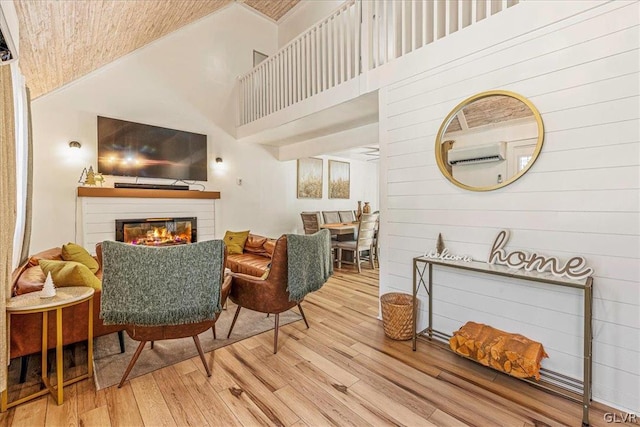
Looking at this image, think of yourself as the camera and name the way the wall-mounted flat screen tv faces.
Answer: facing the viewer and to the right of the viewer

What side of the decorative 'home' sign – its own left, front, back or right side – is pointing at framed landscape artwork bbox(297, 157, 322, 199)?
right

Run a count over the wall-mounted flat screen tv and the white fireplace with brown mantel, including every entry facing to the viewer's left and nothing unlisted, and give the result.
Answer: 0

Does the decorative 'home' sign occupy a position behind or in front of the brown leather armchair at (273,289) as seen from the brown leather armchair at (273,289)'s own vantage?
behind

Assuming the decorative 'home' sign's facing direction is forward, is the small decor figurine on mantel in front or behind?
in front

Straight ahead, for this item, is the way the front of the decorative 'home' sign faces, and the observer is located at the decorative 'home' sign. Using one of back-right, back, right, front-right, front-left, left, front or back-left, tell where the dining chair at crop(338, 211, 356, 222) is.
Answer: right

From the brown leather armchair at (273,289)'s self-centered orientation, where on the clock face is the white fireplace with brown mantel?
The white fireplace with brown mantel is roughly at 12 o'clock from the brown leather armchair.

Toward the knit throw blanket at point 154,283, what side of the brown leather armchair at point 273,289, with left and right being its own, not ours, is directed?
left

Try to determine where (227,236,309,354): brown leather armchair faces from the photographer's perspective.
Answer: facing away from the viewer and to the left of the viewer

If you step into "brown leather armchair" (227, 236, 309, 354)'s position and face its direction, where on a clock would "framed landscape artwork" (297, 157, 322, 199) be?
The framed landscape artwork is roughly at 2 o'clock from the brown leather armchair.

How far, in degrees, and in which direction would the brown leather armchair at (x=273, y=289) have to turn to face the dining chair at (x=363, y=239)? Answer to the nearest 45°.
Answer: approximately 90° to its right

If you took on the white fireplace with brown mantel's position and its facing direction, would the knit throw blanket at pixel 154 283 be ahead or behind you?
ahead

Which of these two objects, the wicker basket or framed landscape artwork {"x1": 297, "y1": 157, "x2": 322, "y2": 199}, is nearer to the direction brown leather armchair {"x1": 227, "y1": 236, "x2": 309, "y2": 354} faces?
the framed landscape artwork

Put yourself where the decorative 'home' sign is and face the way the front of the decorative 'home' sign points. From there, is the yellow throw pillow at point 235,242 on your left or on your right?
on your right
